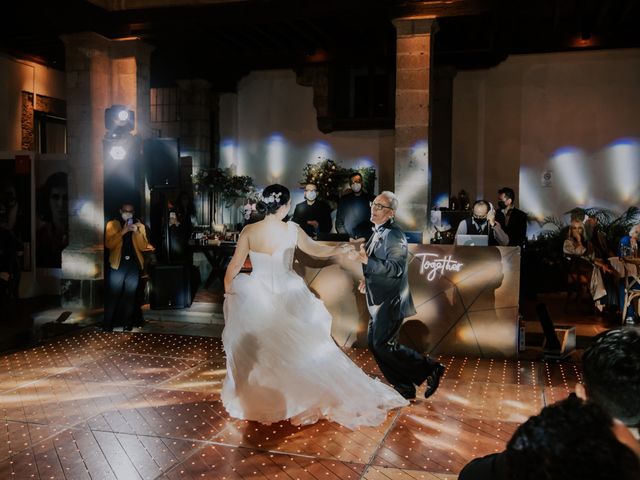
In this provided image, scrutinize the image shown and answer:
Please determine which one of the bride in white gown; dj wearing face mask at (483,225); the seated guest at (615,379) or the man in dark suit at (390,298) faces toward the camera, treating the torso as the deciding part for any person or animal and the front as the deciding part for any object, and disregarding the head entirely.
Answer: the dj wearing face mask

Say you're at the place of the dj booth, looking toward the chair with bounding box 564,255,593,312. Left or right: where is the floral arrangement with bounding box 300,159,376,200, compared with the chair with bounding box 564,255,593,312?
left

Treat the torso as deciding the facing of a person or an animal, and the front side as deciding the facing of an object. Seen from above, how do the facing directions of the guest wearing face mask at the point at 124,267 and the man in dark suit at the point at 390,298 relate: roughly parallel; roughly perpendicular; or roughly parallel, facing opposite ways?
roughly perpendicular

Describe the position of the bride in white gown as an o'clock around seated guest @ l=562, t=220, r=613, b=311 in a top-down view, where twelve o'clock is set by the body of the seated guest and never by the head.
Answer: The bride in white gown is roughly at 2 o'clock from the seated guest.

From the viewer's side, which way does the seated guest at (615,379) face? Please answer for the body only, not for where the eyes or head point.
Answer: away from the camera

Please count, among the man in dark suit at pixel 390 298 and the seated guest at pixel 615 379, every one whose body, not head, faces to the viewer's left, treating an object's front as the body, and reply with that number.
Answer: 1

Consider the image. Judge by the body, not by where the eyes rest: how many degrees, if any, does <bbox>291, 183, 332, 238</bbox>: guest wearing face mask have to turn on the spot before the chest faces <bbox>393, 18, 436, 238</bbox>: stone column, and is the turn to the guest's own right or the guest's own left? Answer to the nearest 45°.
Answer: approximately 45° to the guest's own left

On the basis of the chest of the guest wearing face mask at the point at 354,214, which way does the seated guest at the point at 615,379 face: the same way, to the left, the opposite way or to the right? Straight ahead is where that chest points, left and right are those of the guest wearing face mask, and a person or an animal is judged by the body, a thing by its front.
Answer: the opposite way

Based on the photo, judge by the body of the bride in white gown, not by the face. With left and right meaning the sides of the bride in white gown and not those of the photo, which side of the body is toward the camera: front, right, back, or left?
back

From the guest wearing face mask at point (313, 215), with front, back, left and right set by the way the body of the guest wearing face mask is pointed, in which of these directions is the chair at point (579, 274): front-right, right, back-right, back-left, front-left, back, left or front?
left

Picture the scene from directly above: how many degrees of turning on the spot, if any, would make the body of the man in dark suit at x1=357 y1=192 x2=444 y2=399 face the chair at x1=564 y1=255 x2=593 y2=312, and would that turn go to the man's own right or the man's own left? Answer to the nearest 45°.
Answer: approximately 135° to the man's own right

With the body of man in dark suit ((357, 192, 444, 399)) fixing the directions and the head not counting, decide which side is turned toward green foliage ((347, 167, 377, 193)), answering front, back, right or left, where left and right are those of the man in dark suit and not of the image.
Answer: right

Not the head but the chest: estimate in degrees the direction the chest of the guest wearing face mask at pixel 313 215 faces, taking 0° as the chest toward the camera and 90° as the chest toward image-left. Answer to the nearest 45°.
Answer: approximately 0°
